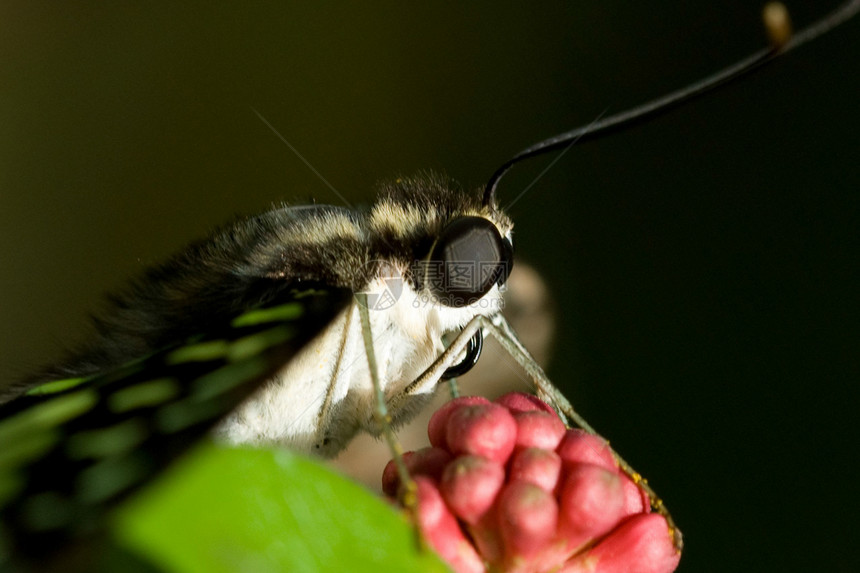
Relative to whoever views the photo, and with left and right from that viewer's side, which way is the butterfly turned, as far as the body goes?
facing to the right of the viewer
